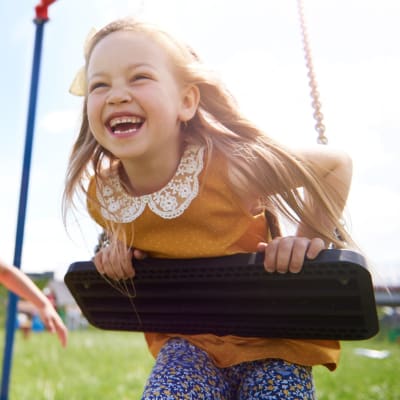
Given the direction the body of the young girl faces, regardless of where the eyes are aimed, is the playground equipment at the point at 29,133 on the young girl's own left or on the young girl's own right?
on the young girl's own right

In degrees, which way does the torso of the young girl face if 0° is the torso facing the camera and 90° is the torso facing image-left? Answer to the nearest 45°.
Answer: approximately 45°
